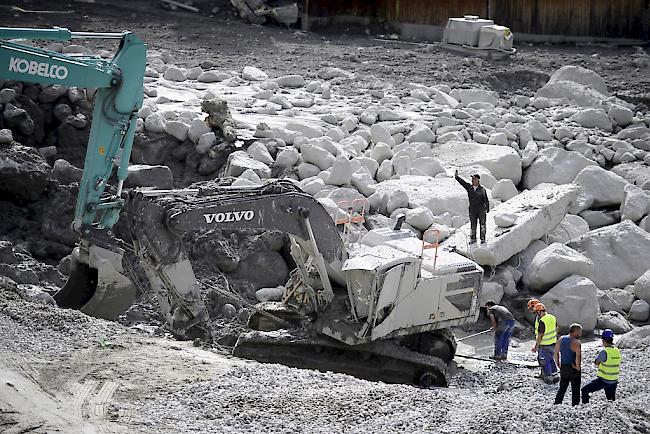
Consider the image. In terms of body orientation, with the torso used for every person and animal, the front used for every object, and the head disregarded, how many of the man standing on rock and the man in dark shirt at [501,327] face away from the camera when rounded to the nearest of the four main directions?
0

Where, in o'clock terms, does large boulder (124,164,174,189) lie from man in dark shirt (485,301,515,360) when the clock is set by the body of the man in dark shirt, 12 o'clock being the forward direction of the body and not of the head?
The large boulder is roughly at 1 o'clock from the man in dark shirt.

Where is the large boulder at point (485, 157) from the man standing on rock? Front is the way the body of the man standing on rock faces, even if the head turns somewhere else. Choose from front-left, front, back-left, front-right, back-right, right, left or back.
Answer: back-right

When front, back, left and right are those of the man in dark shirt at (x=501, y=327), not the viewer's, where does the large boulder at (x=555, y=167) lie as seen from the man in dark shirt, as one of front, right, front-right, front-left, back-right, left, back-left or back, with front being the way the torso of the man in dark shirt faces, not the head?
right

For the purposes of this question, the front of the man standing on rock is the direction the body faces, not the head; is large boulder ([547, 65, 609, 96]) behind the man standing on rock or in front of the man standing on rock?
behind

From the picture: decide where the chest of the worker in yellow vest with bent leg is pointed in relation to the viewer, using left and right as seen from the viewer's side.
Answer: facing away from the viewer and to the left of the viewer

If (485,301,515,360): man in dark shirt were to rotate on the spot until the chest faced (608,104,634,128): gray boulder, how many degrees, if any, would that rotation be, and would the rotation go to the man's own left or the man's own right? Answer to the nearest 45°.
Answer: approximately 90° to the man's own right

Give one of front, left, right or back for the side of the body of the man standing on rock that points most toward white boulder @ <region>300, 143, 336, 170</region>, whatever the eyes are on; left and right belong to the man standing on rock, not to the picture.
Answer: right

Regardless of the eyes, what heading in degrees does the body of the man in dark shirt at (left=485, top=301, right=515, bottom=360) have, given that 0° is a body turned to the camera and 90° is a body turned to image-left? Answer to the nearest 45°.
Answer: approximately 90°

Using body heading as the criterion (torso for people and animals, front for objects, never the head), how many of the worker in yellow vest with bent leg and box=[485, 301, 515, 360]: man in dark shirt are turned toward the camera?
0

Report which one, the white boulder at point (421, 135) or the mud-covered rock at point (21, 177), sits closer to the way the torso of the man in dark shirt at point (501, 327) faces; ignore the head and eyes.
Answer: the mud-covered rock
